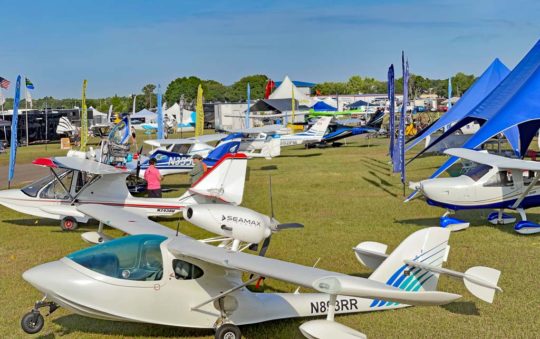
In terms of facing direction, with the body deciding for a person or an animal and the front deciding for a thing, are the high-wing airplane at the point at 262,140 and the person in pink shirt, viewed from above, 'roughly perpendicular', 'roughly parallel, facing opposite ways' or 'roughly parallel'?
roughly perpendicular

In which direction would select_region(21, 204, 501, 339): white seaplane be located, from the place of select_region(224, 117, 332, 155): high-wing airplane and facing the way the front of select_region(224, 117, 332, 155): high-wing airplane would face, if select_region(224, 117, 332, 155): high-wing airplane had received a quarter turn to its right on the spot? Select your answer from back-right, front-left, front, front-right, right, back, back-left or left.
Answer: back

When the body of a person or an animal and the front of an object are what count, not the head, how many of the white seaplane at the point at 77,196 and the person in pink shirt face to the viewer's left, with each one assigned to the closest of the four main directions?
1

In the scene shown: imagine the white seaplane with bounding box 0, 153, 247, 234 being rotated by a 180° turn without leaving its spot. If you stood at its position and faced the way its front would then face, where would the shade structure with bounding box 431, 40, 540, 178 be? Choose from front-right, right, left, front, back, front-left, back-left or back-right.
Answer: front

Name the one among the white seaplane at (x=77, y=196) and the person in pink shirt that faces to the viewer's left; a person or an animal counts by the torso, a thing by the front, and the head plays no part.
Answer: the white seaplane

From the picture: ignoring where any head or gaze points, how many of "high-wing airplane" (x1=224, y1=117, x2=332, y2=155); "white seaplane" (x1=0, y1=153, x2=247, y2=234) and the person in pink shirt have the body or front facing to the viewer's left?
2

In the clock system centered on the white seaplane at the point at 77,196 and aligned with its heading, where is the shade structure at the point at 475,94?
The shade structure is roughly at 5 o'clock from the white seaplane.

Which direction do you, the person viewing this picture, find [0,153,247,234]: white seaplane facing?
facing to the left of the viewer

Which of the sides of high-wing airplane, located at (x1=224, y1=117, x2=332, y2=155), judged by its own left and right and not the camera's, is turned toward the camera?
left

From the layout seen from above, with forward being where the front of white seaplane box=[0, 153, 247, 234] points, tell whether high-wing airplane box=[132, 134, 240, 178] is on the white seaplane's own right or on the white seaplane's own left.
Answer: on the white seaplane's own right

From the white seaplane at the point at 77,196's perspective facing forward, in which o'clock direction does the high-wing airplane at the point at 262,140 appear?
The high-wing airplane is roughly at 4 o'clock from the white seaplane.
